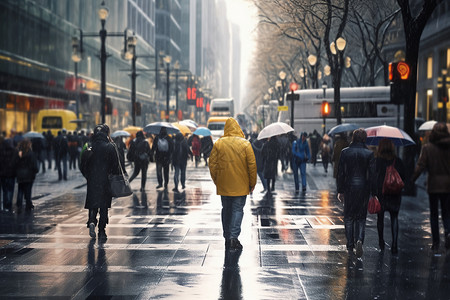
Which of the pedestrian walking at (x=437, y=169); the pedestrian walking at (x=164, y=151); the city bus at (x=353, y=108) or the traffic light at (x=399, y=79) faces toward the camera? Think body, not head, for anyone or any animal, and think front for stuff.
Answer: the traffic light

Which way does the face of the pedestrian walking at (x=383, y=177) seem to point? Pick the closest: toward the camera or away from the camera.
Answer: away from the camera

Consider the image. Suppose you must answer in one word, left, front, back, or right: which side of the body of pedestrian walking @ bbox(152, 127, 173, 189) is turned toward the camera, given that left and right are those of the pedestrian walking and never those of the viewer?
back

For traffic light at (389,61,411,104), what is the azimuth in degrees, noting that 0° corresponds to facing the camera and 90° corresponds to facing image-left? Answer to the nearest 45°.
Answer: approximately 0°

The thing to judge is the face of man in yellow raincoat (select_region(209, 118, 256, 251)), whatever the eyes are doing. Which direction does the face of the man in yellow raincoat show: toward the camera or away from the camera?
away from the camera

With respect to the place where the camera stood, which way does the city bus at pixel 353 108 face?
facing to the left of the viewer

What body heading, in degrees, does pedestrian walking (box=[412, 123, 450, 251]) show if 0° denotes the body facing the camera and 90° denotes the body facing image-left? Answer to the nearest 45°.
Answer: approximately 180°

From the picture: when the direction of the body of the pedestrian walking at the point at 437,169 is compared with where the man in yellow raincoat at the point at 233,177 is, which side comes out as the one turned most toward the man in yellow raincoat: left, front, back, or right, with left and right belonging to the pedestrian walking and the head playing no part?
left

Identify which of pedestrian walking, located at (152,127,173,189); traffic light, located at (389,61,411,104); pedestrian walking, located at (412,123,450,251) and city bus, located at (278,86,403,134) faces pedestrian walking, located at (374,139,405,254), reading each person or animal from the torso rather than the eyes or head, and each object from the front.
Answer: the traffic light

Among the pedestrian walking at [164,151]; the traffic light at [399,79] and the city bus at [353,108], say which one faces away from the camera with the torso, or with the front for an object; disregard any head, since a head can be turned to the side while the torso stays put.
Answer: the pedestrian walking

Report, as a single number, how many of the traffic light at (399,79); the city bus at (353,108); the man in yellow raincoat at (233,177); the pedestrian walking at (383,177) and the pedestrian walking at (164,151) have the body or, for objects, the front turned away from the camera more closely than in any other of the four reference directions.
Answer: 3

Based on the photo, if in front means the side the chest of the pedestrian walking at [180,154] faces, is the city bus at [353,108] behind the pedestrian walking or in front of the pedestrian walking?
in front

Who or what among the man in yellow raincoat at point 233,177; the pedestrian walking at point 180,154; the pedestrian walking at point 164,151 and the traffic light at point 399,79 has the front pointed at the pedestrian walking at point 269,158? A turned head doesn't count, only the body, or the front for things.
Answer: the man in yellow raincoat

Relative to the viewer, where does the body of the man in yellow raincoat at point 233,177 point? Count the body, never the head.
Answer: away from the camera

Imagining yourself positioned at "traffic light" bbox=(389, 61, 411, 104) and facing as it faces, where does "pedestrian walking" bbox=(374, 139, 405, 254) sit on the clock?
The pedestrian walking is roughly at 12 o'clock from the traffic light.
